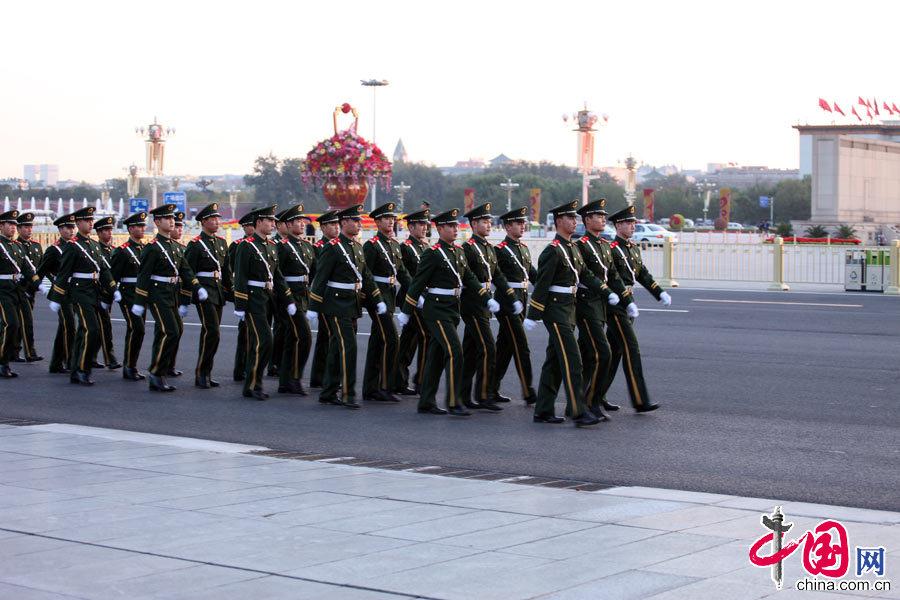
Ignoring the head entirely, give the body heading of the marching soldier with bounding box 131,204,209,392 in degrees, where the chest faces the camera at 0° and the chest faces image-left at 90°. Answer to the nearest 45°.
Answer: approximately 315°

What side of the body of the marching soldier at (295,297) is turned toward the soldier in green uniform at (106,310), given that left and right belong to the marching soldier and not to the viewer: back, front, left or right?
back

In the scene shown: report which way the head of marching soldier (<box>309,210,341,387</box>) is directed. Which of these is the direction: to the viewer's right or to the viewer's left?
to the viewer's right

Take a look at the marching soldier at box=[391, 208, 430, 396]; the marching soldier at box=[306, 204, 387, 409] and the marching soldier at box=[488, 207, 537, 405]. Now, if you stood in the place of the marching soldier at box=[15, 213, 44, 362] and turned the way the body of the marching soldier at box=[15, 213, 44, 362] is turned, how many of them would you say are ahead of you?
3

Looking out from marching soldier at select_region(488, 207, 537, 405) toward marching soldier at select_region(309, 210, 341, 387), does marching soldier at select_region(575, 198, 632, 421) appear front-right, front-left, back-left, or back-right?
back-left

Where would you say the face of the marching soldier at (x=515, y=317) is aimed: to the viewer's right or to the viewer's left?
to the viewer's right

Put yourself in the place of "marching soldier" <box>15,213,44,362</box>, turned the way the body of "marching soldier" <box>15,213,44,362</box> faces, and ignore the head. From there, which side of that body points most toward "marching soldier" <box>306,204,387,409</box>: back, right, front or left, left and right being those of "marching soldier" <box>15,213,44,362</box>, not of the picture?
front

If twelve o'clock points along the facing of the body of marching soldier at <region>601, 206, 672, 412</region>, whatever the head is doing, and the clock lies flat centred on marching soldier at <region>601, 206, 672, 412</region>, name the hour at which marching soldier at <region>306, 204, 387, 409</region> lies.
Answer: marching soldier at <region>306, 204, 387, 409</region> is roughly at 5 o'clock from marching soldier at <region>601, 206, 672, 412</region>.

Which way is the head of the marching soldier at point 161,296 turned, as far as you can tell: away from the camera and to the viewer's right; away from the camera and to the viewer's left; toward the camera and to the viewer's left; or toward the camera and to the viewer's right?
toward the camera and to the viewer's right

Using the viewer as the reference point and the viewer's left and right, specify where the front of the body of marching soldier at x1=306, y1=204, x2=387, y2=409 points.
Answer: facing the viewer and to the right of the viewer

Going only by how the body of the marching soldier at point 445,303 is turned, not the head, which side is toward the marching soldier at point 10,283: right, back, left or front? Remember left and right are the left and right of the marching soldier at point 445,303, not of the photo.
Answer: back
